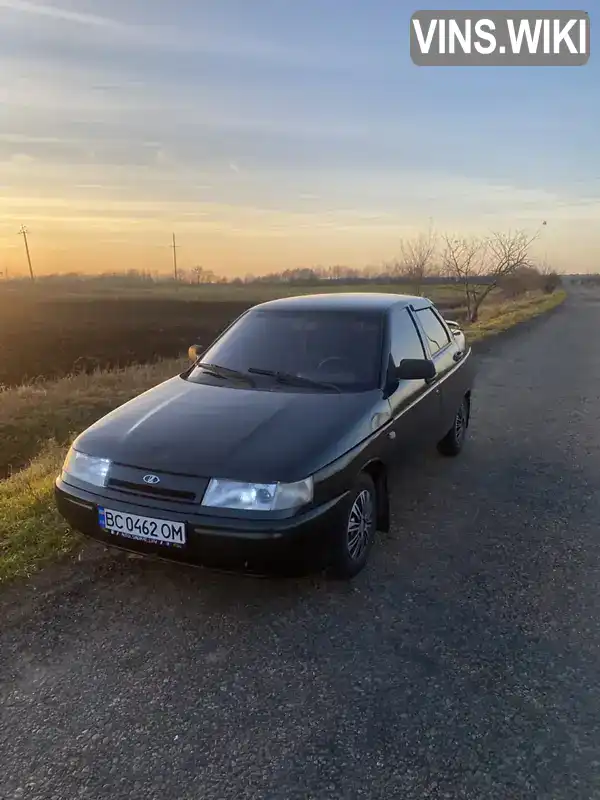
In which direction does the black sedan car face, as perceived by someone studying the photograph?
facing the viewer and to the left of the viewer
